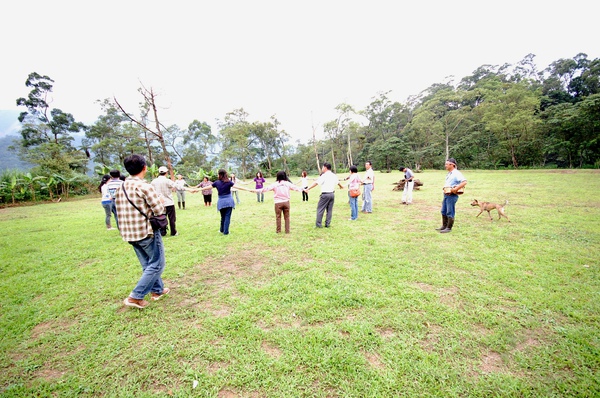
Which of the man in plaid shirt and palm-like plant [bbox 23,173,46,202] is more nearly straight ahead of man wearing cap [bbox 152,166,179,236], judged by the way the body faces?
the palm-like plant

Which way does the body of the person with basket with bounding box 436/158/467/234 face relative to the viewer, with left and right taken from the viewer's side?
facing to the left of the viewer

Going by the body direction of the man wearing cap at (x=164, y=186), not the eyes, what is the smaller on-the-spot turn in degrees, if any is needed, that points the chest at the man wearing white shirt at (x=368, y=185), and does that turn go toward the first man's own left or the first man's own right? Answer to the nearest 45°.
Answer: approximately 45° to the first man's own right

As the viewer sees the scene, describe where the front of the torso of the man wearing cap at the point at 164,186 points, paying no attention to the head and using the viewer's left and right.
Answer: facing away from the viewer and to the right of the viewer

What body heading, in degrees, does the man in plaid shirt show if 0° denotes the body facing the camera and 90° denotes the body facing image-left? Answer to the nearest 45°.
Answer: approximately 225°

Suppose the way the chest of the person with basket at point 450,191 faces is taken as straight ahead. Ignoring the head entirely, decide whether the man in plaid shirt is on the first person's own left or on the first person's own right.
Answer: on the first person's own left

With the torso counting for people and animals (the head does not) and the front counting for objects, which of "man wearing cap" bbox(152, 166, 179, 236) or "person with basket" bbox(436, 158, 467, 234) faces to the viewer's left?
the person with basket

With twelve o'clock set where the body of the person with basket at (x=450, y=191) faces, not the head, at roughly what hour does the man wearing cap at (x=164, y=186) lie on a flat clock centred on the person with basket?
The man wearing cap is roughly at 11 o'clock from the person with basket.

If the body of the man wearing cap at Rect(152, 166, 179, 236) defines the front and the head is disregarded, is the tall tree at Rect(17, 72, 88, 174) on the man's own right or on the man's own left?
on the man's own left

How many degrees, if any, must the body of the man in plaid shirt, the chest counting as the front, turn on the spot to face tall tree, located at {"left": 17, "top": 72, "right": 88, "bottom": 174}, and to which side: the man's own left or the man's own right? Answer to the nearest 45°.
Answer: approximately 45° to the man's own left

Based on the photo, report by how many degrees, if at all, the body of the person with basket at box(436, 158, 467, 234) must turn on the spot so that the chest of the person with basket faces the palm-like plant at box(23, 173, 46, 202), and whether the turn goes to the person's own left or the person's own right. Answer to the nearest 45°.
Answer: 0° — they already face it
